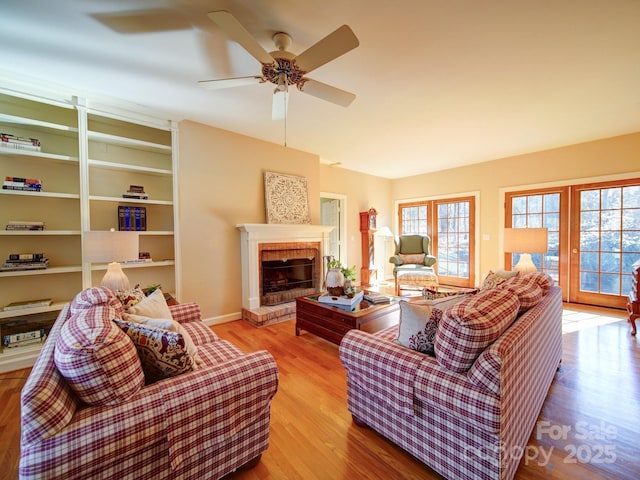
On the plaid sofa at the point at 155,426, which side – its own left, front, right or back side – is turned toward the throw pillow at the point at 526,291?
front

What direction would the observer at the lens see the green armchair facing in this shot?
facing the viewer

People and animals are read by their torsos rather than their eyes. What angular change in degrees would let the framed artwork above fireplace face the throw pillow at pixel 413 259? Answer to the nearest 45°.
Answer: approximately 45° to its left

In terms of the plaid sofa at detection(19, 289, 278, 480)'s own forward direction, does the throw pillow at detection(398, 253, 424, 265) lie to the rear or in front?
in front

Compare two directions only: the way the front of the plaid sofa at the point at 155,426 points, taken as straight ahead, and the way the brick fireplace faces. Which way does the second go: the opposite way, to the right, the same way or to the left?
to the right

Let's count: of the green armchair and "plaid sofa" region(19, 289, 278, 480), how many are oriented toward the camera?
1

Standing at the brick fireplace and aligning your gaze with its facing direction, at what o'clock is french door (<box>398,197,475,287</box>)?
The french door is roughly at 10 o'clock from the brick fireplace.

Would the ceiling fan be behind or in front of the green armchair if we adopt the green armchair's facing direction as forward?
in front

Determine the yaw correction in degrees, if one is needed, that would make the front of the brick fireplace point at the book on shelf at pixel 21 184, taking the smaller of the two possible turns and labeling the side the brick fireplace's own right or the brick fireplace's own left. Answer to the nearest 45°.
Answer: approximately 90° to the brick fireplace's own right

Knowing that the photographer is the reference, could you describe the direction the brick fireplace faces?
facing the viewer and to the right of the viewer

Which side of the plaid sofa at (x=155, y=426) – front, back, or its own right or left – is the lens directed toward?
right

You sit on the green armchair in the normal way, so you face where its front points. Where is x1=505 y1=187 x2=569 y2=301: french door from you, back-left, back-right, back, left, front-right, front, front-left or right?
left
